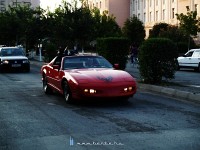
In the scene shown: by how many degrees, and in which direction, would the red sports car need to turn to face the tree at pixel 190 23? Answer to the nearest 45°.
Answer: approximately 135° to its left

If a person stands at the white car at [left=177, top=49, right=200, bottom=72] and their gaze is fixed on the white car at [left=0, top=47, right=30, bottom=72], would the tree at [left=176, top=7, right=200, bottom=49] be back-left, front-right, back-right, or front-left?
back-right

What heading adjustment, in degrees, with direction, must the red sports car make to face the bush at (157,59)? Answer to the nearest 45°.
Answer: approximately 90° to its left

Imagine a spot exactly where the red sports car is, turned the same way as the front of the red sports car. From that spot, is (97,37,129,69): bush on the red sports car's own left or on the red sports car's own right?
on the red sports car's own left

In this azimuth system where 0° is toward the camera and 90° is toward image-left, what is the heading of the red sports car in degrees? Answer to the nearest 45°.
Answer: approximately 315°

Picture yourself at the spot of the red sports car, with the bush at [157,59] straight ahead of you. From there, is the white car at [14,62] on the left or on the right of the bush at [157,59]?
left
